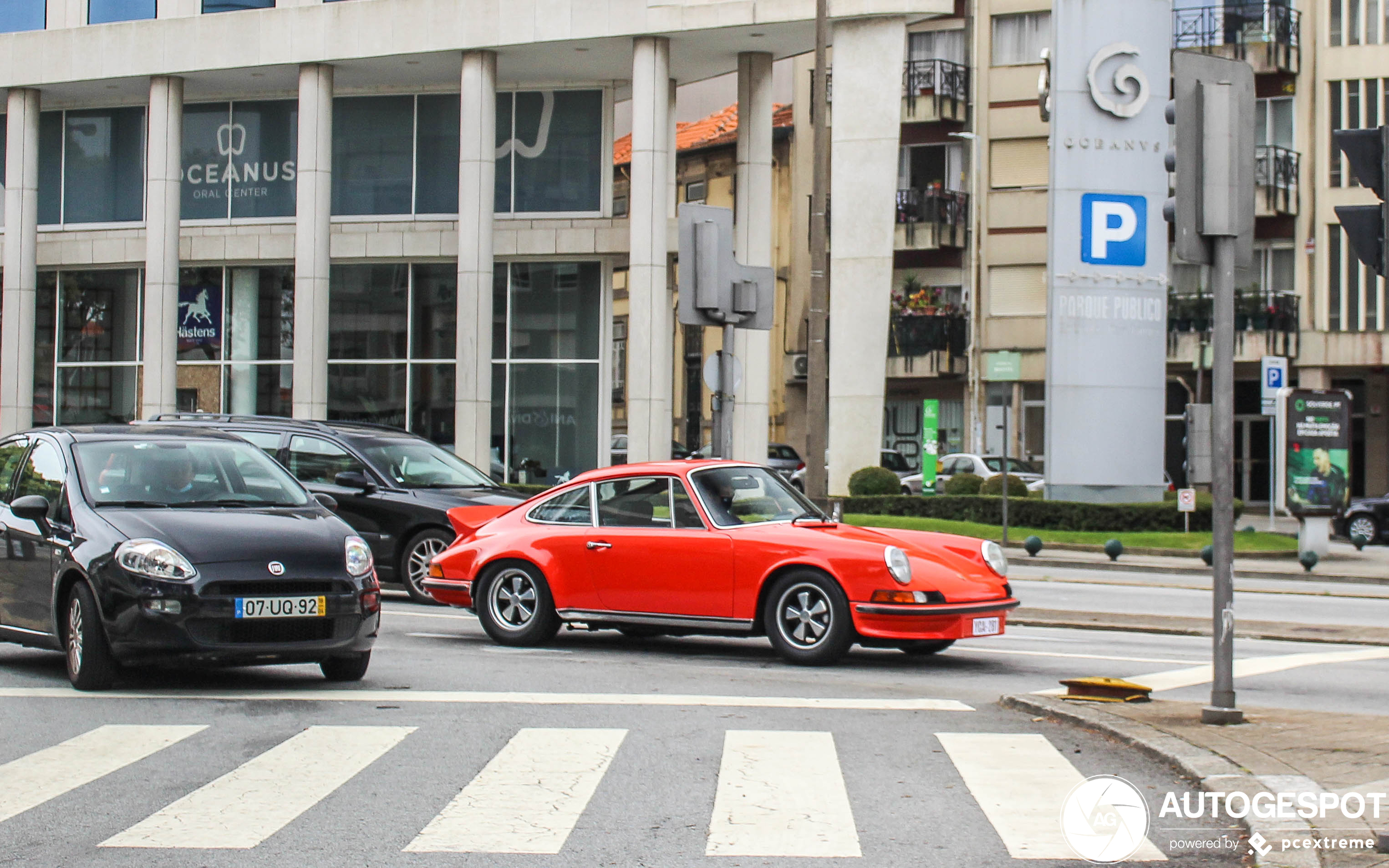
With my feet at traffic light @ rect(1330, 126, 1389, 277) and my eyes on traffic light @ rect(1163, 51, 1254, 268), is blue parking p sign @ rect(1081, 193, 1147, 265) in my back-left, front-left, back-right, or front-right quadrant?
front-right

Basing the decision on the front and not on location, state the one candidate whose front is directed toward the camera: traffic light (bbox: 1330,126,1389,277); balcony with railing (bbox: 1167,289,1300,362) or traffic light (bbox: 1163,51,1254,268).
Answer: the balcony with railing

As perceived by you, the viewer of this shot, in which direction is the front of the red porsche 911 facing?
facing the viewer and to the right of the viewer

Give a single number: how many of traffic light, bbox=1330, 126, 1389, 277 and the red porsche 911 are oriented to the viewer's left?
1

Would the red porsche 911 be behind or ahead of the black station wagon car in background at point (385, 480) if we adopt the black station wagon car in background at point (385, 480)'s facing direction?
ahead

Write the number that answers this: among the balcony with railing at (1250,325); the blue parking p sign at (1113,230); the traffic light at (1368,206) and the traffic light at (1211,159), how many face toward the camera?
2

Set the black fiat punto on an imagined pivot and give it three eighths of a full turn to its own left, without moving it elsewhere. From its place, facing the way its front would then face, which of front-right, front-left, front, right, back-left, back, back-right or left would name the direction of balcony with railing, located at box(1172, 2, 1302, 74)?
front-right

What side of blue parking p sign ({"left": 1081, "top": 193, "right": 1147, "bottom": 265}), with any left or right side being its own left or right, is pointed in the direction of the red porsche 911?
front

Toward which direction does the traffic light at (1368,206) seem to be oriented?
to the viewer's left

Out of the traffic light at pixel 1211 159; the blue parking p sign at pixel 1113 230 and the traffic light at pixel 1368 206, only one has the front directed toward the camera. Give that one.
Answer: the blue parking p sign

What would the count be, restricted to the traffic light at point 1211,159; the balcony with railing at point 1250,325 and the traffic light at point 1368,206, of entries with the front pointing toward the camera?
1

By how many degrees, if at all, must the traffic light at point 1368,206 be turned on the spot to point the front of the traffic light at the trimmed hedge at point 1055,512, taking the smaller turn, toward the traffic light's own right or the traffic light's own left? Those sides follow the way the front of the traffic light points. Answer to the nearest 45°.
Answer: approximately 90° to the traffic light's own right
